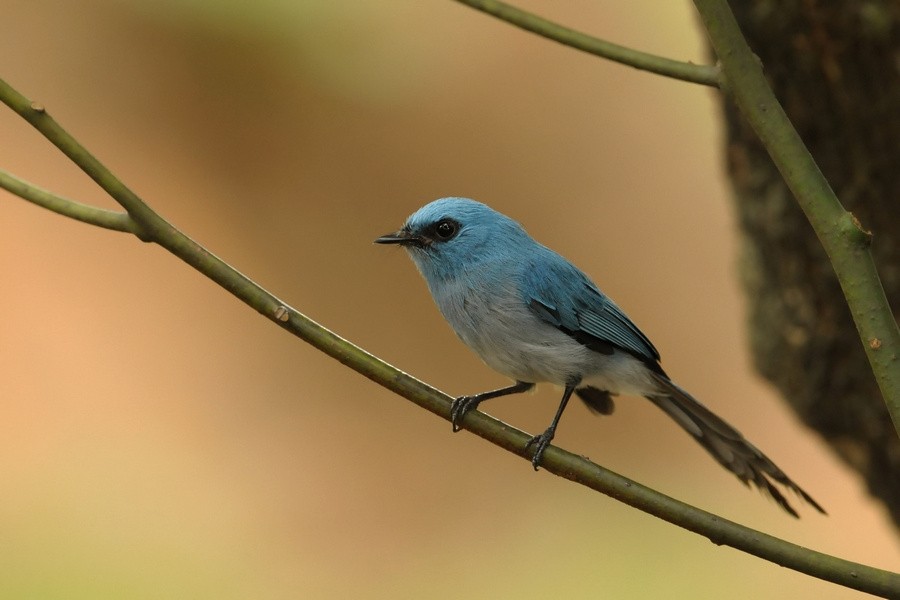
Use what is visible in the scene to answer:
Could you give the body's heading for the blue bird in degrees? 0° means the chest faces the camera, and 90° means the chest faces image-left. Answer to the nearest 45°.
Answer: approximately 90°

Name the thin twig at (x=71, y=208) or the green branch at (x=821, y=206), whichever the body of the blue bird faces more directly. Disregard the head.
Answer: the thin twig
